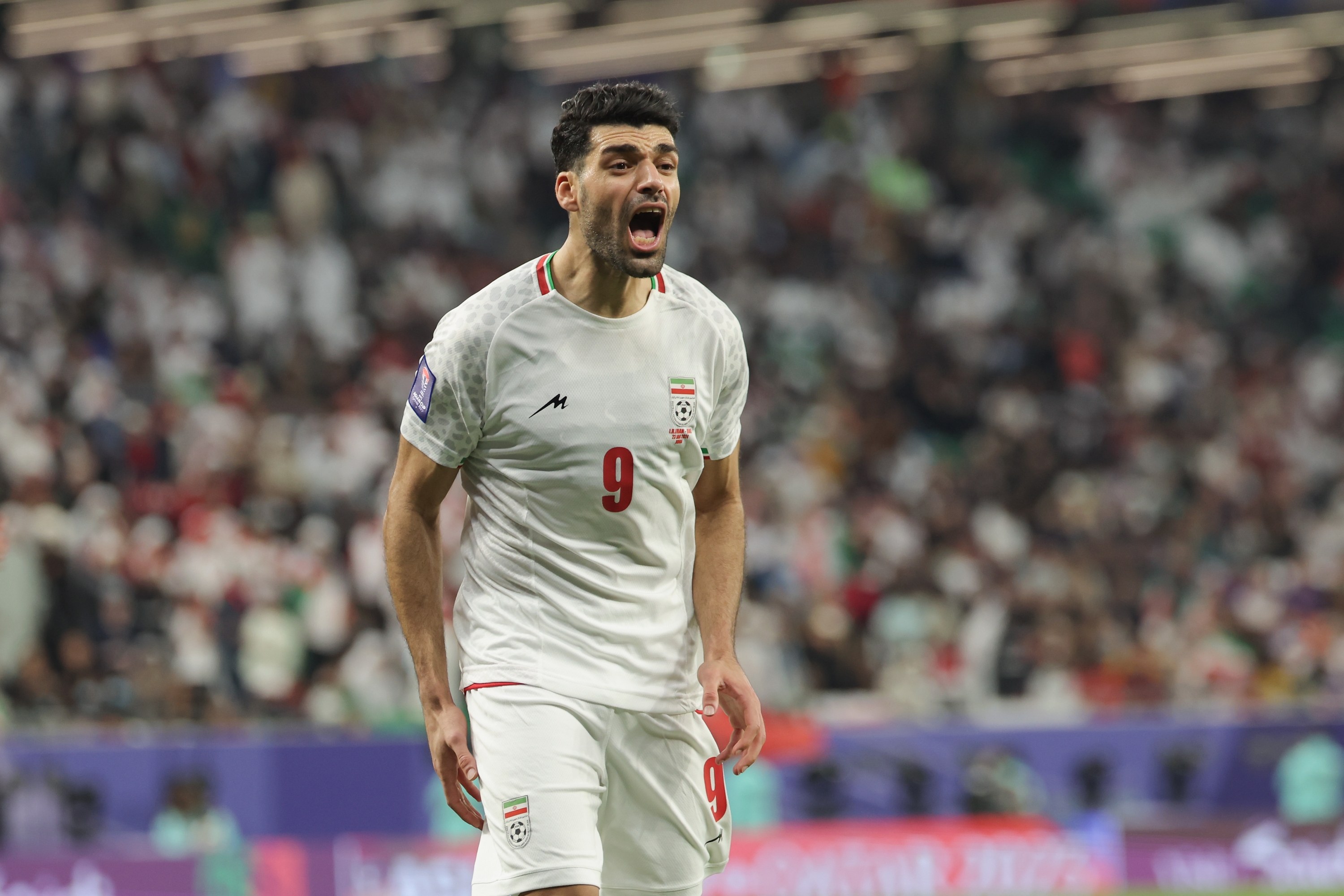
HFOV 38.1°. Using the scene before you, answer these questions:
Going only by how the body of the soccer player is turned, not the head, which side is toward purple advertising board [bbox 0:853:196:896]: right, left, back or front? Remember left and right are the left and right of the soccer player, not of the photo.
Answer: back

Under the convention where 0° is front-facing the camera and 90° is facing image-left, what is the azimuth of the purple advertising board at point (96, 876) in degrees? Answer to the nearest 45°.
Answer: approximately 0°

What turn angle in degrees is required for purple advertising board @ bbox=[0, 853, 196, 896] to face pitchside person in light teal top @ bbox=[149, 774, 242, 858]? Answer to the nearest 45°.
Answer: approximately 135° to its left

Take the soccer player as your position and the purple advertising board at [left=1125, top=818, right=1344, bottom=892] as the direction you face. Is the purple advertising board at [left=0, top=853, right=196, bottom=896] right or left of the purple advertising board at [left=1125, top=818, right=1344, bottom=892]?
left

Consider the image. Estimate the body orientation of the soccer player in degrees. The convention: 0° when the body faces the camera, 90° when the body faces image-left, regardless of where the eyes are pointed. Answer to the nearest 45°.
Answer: approximately 315°

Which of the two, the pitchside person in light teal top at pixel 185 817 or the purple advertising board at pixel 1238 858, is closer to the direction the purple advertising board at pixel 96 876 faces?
the purple advertising board

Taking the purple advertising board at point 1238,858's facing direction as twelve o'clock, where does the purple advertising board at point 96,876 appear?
the purple advertising board at point 96,876 is roughly at 2 o'clock from the purple advertising board at point 1238,858.

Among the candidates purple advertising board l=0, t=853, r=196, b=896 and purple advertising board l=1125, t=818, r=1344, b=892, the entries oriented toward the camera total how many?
2

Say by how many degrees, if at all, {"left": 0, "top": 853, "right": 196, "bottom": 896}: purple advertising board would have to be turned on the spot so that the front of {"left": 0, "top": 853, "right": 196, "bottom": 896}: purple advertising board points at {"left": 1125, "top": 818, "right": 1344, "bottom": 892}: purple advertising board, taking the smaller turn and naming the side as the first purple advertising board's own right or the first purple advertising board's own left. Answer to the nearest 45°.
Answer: approximately 90° to the first purple advertising board's own left
